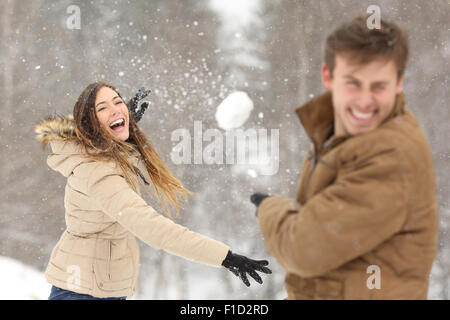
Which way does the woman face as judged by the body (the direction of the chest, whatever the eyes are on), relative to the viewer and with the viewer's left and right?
facing to the right of the viewer

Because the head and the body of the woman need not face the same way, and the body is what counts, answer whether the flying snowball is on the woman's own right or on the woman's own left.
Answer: on the woman's own left

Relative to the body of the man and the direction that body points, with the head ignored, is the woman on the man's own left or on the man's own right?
on the man's own right

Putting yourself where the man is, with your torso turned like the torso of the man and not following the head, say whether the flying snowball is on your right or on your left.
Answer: on your right

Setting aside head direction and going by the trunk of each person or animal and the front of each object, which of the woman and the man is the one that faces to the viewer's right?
the woman
